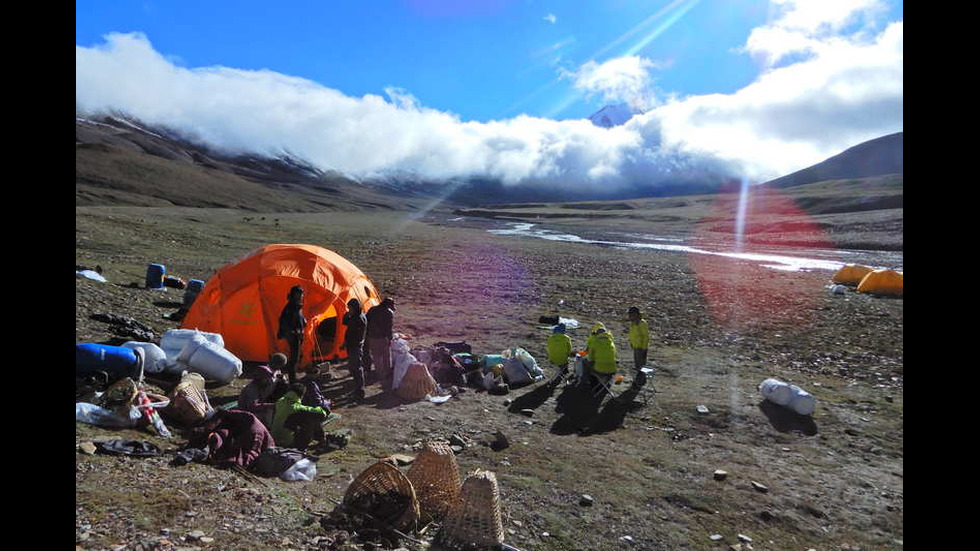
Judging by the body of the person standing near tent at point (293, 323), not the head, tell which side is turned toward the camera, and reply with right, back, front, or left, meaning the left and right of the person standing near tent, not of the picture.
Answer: right

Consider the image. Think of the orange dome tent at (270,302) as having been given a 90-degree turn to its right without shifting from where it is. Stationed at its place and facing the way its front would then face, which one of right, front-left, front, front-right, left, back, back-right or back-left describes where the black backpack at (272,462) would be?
front-left

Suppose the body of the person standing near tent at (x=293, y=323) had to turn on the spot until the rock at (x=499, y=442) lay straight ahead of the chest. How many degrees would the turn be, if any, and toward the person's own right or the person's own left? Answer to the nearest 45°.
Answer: approximately 45° to the person's own right

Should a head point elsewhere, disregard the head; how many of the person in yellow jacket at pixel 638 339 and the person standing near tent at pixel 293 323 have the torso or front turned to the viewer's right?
1

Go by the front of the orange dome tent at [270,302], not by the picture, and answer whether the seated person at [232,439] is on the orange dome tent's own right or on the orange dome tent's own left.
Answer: on the orange dome tent's own right

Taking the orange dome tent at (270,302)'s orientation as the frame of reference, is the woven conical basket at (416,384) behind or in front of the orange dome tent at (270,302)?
in front

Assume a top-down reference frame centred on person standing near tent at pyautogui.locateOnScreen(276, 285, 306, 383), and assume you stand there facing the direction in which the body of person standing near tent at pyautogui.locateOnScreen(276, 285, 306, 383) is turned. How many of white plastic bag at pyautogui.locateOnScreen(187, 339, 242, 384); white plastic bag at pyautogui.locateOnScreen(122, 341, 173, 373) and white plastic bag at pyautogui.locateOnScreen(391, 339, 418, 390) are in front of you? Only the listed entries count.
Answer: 1

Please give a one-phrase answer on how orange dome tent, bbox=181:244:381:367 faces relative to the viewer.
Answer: facing the viewer and to the right of the viewer

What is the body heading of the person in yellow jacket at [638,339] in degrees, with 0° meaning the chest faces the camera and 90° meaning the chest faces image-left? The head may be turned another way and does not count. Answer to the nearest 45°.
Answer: approximately 90°

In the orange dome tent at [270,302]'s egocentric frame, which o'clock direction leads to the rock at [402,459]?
The rock is roughly at 1 o'clock from the orange dome tent.
